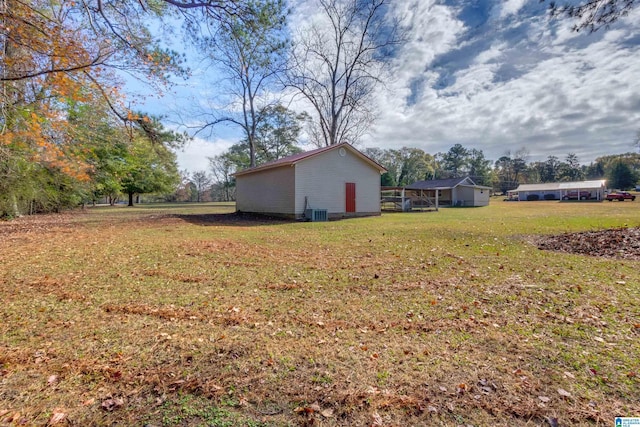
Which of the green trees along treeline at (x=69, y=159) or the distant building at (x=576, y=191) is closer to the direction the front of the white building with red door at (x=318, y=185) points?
the distant building

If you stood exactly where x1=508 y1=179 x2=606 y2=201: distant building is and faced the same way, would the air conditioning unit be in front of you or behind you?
in front

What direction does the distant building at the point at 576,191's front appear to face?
toward the camera

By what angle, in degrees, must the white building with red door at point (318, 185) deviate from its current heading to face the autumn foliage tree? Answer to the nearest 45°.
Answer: approximately 90° to its right

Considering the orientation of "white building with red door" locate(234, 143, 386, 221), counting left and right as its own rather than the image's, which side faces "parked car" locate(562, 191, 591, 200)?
left

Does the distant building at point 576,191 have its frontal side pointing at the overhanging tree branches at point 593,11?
yes

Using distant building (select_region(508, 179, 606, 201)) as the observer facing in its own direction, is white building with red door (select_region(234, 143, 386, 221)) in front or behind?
in front

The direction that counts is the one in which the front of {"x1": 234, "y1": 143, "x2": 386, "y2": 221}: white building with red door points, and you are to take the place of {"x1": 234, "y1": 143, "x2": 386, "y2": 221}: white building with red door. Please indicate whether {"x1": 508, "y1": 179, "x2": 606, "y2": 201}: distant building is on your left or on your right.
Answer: on your left

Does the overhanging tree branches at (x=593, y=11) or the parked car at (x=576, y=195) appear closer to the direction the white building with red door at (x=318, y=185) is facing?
the overhanging tree branches

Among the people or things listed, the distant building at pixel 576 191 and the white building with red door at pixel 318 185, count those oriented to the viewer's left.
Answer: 0

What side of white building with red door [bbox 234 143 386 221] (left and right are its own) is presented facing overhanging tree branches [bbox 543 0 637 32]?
front

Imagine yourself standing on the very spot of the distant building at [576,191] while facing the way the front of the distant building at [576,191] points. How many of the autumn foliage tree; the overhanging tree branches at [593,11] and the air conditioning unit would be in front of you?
3

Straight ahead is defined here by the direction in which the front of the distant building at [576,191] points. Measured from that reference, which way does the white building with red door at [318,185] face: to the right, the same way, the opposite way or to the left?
to the left

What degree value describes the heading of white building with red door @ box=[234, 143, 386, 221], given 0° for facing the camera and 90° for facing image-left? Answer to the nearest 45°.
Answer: approximately 315°
